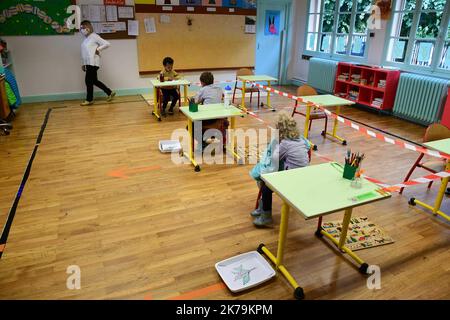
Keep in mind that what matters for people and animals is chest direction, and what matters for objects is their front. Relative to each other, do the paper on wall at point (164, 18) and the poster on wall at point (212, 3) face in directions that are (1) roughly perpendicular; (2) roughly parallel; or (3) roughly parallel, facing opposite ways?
roughly parallel

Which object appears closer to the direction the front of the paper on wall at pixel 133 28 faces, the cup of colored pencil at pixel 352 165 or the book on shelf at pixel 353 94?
the cup of colored pencil

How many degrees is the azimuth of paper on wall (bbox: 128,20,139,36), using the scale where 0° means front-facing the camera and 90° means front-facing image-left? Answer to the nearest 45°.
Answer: approximately 0°

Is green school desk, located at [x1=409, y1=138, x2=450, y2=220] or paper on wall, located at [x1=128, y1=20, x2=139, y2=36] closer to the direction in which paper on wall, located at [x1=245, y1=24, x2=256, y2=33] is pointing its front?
the green school desk

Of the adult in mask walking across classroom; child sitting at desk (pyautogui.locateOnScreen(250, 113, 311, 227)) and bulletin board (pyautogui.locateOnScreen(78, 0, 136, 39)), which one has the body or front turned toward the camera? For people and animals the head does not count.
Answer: the bulletin board

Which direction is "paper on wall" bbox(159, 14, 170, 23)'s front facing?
toward the camera

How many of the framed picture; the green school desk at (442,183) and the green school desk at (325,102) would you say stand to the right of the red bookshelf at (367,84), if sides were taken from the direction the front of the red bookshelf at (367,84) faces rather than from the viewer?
1

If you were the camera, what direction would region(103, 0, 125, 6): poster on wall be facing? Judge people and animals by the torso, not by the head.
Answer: facing the viewer

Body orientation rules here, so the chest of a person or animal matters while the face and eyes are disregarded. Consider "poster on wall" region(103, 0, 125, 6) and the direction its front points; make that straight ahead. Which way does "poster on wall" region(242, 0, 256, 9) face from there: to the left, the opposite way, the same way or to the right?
the same way

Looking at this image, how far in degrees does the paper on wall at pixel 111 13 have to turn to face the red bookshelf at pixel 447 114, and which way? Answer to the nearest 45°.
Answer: approximately 45° to its left

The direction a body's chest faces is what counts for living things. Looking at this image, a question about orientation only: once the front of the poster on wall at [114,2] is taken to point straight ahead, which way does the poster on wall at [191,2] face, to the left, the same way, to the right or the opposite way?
the same way

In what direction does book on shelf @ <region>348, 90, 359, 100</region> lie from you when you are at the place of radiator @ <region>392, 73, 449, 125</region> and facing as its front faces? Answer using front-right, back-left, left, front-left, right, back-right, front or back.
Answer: right

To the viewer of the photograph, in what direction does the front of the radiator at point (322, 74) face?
facing the viewer and to the left of the viewer

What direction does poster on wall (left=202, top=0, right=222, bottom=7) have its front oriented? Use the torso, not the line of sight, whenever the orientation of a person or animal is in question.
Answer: toward the camera

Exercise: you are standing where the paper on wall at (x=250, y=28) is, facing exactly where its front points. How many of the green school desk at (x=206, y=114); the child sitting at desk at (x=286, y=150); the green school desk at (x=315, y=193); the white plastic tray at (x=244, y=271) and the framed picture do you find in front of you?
4

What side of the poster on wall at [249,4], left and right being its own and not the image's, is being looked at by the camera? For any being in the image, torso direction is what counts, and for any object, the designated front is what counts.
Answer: front

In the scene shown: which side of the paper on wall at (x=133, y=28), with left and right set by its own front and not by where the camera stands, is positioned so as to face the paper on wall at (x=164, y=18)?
left
